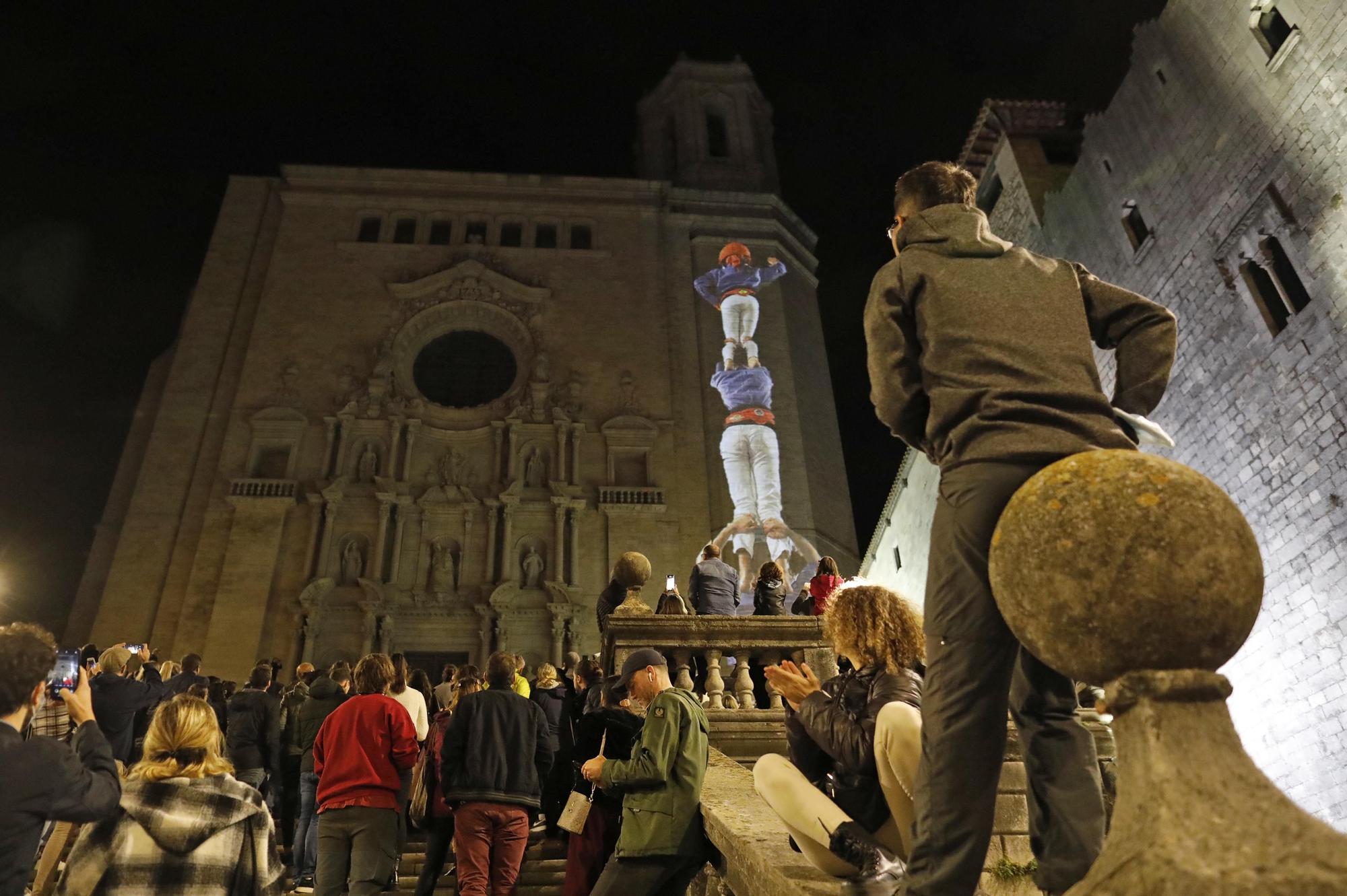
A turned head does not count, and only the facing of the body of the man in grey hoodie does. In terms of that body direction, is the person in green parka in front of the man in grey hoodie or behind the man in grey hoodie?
in front

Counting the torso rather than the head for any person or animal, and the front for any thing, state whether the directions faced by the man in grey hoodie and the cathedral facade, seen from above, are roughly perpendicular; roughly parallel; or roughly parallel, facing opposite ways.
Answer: roughly parallel, facing opposite ways

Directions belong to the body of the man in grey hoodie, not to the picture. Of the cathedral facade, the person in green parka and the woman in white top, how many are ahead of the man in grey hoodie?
3

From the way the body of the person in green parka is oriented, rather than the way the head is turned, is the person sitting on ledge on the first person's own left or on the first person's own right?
on the first person's own left

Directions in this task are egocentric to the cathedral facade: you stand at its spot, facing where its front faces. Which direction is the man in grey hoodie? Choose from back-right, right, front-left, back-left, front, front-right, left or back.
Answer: front

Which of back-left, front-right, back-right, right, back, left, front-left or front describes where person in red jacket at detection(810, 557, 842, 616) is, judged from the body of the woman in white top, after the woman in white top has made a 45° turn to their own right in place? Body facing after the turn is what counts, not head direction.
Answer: front-right

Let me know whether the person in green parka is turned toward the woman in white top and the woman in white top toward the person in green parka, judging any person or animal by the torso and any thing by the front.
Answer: no

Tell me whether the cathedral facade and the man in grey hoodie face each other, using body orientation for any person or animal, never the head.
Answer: yes

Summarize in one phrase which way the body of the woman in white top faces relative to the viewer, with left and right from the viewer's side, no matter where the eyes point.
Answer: facing away from the viewer

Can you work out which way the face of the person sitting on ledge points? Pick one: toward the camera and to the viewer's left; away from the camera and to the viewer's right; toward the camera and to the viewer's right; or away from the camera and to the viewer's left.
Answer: away from the camera and to the viewer's left

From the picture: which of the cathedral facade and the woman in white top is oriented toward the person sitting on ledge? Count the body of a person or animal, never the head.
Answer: the cathedral facade

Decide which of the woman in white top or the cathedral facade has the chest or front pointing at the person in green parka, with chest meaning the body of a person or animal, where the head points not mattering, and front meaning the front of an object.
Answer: the cathedral facade

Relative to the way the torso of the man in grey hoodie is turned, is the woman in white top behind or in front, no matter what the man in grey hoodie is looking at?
in front

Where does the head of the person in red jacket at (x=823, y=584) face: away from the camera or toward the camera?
away from the camera

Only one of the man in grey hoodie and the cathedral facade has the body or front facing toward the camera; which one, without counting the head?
the cathedral facade

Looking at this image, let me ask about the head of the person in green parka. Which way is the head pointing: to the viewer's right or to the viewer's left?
to the viewer's left

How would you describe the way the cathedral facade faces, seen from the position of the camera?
facing the viewer

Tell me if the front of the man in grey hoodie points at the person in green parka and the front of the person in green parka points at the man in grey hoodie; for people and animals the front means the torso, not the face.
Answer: no

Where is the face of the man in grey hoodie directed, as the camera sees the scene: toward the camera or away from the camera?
away from the camera

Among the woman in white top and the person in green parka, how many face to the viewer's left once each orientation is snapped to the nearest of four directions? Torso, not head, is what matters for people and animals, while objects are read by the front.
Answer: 1
